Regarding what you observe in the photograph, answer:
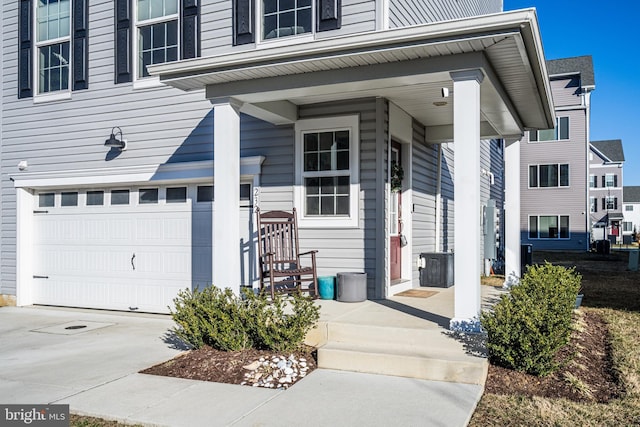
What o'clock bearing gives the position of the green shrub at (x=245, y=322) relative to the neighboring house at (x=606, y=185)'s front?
The green shrub is roughly at 12 o'clock from the neighboring house.

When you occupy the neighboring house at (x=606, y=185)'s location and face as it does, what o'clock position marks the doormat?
The doormat is roughly at 12 o'clock from the neighboring house.

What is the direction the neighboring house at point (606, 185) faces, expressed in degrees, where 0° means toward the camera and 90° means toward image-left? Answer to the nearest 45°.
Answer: approximately 0°
